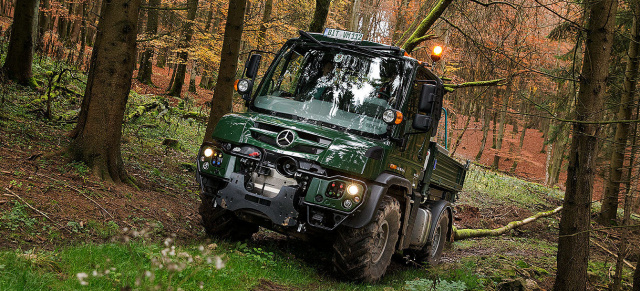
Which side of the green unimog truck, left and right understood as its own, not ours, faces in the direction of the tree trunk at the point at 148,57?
right

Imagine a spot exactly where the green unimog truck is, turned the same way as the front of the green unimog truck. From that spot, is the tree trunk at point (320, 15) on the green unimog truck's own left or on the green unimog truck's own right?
on the green unimog truck's own right

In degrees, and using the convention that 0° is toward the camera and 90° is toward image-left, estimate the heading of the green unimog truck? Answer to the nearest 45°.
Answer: approximately 45°

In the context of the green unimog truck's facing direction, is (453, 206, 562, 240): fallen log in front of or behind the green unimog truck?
behind

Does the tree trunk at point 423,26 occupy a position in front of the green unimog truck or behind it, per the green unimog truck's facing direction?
behind

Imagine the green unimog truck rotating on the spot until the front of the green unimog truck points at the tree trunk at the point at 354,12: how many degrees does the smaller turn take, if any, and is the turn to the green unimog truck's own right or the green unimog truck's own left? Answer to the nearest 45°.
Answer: approximately 135° to the green unimog truck's own right
